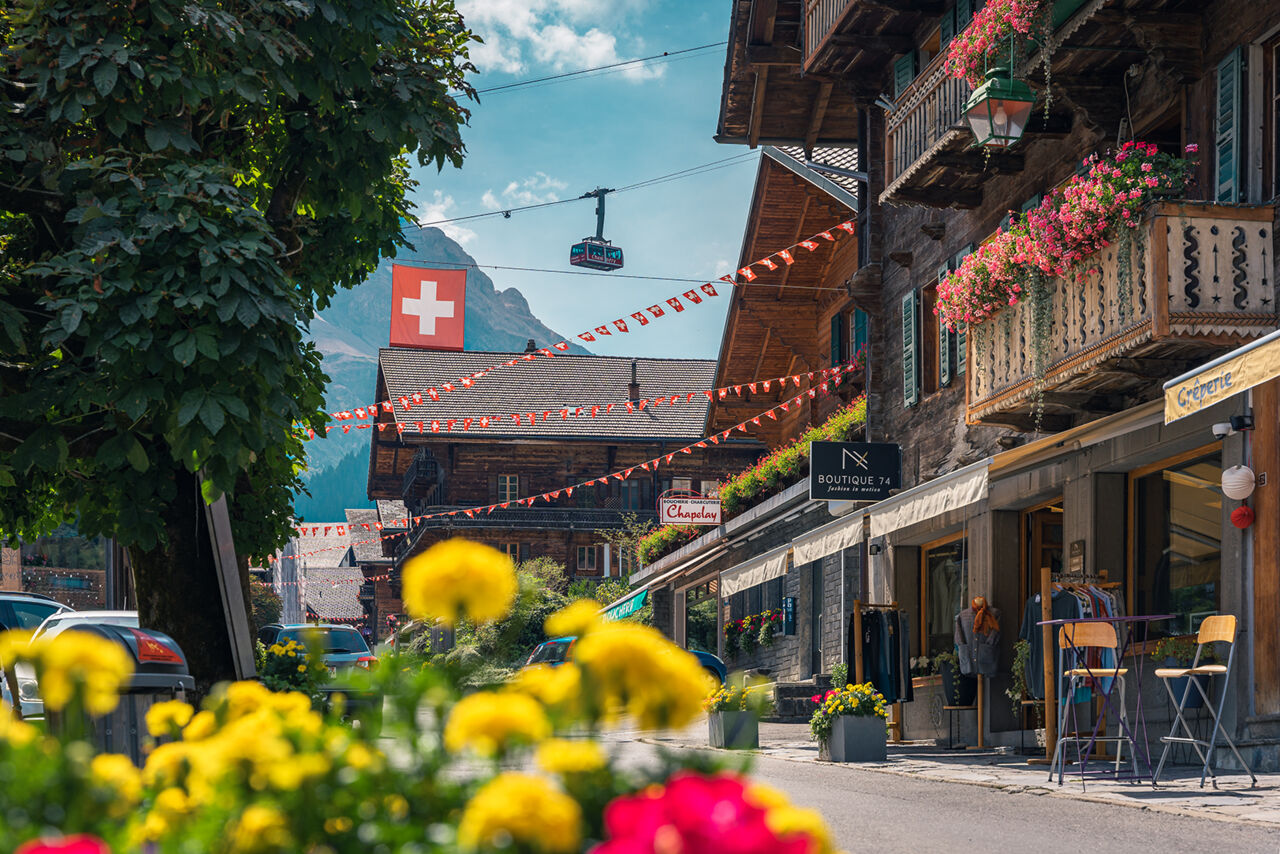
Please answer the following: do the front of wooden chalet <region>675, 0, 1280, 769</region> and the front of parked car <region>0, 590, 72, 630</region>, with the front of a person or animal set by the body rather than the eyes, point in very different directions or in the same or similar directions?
very different directions
